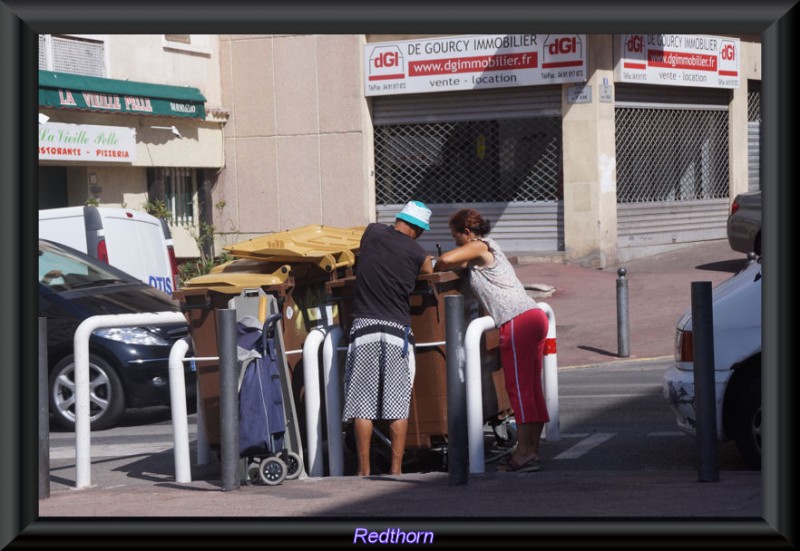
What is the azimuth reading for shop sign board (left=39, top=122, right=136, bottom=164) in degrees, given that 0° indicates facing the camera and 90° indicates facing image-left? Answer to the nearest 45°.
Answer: approximately 0°

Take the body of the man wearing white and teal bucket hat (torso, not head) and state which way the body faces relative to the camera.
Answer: away from the camera

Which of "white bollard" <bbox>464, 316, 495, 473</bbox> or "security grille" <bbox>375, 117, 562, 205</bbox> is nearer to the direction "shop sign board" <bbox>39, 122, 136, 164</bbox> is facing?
the white bollard

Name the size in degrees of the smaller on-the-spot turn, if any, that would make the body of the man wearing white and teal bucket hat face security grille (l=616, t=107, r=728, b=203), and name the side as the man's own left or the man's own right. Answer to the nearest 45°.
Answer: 0° — they already face it

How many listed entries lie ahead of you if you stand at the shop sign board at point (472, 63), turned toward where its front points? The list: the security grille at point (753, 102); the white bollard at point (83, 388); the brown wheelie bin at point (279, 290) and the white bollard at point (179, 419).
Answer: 3

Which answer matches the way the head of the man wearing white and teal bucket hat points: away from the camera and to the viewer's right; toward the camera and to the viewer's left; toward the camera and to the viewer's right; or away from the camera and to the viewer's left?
away from the camera and to the viewer's right

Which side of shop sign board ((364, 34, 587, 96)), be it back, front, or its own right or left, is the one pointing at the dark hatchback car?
front

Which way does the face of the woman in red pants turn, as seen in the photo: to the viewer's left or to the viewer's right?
to the viewer's left
